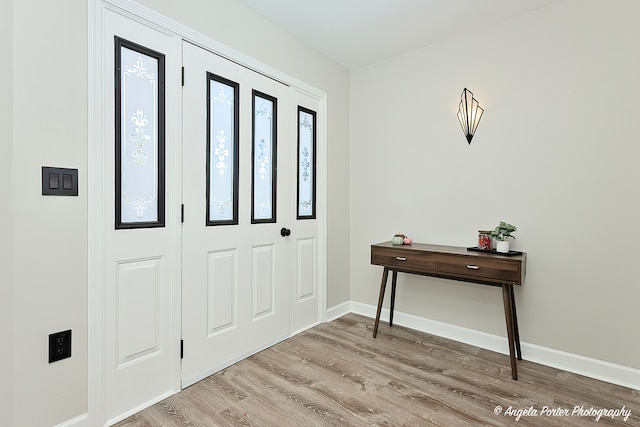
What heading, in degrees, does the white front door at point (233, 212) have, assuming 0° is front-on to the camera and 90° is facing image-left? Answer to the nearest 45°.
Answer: approximately 315°

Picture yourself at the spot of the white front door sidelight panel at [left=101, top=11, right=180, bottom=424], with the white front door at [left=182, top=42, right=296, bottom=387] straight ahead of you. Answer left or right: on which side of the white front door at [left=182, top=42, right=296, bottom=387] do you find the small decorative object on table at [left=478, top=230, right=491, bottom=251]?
right

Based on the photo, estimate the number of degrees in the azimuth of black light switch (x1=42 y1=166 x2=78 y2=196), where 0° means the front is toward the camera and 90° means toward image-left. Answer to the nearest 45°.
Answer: approximately 0°

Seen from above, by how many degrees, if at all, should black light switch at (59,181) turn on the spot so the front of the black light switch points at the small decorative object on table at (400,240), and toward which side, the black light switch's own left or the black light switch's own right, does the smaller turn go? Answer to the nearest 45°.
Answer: approximately 90° to the black light switch's own left

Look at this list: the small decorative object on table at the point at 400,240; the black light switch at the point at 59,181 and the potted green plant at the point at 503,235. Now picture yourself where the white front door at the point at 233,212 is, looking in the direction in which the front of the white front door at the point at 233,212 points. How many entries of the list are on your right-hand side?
1

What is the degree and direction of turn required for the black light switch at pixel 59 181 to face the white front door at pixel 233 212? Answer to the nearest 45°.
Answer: approximately 90° to its left

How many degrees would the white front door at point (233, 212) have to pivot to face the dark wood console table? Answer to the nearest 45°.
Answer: approximately 45° to its left
